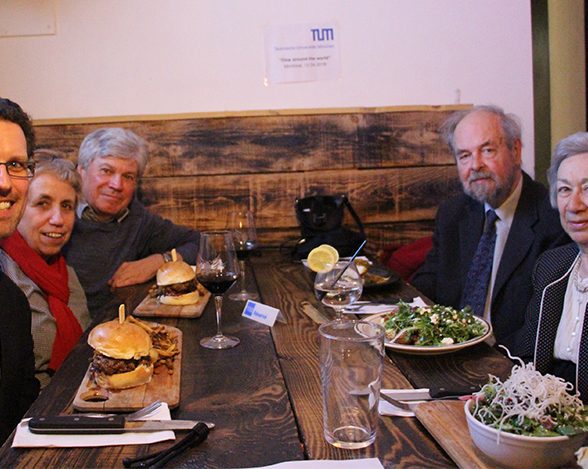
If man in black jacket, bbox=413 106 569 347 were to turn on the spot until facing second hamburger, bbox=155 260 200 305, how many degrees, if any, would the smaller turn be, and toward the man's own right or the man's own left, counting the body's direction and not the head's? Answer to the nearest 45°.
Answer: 0° — they already face it

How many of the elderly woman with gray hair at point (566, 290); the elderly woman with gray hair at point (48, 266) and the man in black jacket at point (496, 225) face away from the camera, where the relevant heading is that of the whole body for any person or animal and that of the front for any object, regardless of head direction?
0

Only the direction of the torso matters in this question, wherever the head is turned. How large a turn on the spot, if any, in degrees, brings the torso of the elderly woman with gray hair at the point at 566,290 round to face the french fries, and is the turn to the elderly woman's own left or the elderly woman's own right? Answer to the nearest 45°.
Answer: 0° — they already face it

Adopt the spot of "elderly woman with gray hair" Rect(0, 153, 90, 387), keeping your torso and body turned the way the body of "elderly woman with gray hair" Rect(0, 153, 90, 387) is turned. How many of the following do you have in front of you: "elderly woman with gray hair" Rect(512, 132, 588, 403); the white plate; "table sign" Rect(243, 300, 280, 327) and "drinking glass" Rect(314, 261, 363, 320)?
4

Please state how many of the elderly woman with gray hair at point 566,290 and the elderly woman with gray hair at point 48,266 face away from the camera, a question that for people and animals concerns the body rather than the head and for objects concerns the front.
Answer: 0

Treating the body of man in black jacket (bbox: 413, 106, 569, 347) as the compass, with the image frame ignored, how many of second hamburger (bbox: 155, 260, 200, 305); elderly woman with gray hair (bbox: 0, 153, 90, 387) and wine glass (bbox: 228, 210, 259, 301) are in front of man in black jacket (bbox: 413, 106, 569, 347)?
3

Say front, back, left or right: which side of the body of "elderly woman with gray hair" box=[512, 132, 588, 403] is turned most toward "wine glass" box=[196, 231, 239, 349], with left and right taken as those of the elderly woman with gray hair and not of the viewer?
front

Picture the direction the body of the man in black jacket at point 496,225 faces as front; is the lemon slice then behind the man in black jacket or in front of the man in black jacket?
in front

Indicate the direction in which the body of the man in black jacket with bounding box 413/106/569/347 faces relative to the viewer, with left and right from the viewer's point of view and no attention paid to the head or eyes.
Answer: facing the viewer and to the left of the viewer

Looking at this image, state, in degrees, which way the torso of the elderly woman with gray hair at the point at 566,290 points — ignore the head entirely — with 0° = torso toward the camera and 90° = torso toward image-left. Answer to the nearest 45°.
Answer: approximately 45°

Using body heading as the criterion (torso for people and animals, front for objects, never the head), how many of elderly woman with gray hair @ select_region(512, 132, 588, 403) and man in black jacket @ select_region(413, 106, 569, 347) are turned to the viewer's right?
0

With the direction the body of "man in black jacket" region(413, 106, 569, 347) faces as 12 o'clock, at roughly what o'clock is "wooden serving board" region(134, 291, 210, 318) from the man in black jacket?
The wooden serving board is roughly at 12 o'clock from the man in black jacket.

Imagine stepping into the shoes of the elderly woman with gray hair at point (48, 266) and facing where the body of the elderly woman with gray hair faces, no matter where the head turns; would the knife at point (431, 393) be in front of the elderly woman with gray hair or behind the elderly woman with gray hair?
in front

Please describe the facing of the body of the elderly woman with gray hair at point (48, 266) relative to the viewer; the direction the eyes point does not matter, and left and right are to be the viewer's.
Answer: facing the viewer and to the right of the viewer

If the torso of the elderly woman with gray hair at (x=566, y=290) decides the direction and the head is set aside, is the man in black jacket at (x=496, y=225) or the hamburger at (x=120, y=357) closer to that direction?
the hamburger

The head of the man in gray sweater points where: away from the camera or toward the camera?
toward the camera

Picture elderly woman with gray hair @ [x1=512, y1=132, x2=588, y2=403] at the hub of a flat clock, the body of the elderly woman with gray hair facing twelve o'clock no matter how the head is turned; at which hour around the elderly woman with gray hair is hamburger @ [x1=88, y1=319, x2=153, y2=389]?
The hamburger is roughly at 12 o'clock from the elderly woman with gray hair.

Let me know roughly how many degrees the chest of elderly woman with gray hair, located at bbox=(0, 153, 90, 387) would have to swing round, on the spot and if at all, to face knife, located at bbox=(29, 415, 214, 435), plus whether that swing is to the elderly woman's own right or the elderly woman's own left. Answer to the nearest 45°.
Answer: approximately 45° to the elderly woman's own right

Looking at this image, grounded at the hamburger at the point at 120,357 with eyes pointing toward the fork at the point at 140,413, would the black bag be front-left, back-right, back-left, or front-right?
back-left
